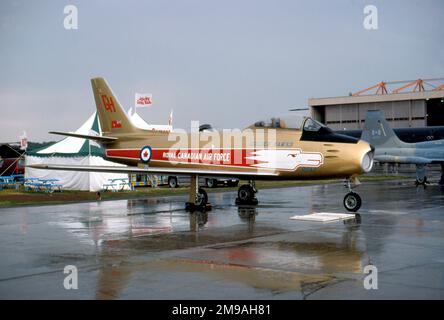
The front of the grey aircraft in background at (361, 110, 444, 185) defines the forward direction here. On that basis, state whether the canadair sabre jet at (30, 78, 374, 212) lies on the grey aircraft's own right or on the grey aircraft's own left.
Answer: on the grey aircraft's own right

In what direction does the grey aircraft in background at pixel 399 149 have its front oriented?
to the viewer's right

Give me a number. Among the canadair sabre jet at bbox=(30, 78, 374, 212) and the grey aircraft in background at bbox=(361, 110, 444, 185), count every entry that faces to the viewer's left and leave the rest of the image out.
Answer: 0

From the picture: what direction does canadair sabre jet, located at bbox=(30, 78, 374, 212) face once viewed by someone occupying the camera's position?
facing the viewer and to the right of the viewer

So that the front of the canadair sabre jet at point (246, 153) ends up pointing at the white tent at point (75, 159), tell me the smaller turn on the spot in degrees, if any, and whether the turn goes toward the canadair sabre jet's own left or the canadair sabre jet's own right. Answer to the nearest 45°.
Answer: approximately 180°

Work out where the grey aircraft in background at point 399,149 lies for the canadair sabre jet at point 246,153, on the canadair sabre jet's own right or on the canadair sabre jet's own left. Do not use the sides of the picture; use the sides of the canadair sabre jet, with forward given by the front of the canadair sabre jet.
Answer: on the canadair sabre jet's own left

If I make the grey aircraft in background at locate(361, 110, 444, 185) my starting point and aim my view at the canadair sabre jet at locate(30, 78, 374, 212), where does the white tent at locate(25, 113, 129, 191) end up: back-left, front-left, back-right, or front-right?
front-right

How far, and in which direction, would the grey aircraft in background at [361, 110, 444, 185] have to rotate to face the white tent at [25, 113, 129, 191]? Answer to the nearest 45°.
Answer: approximately 135° to its right

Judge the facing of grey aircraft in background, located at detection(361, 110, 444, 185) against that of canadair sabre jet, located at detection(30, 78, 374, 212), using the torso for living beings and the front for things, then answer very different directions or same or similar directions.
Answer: same or similar directions

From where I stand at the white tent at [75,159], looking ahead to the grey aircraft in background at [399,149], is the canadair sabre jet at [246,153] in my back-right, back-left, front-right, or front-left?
front-right
